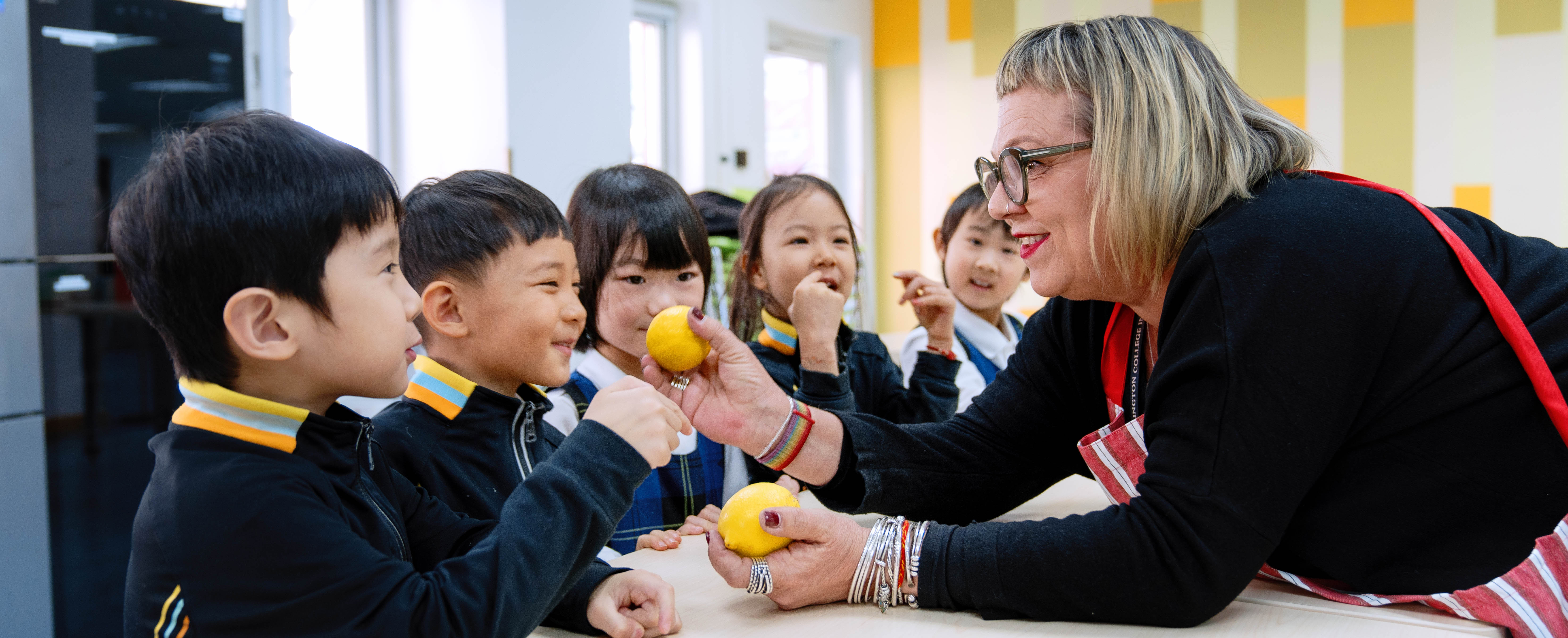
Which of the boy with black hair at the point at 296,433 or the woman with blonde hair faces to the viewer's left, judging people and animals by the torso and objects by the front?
the woman with blonde hair

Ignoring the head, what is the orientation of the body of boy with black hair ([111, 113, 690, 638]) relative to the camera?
to the viewer's right

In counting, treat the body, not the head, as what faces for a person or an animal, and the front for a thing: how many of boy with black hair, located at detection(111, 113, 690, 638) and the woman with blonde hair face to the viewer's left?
1

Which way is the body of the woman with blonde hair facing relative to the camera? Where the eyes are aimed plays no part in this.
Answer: to the viewer's left
